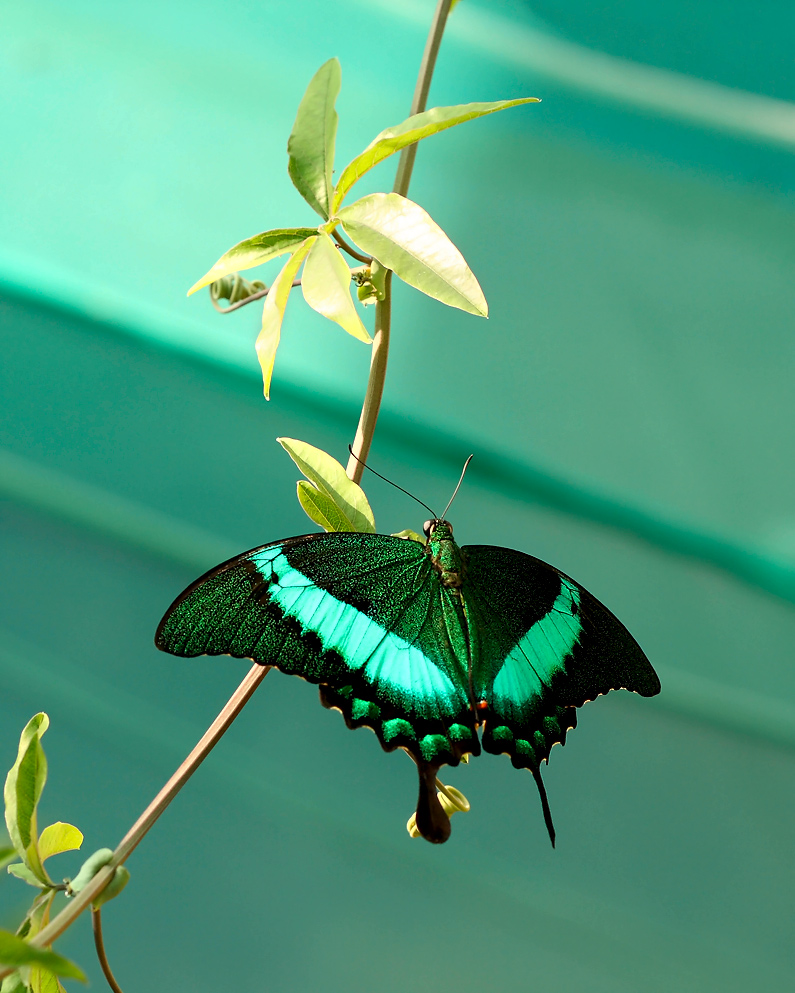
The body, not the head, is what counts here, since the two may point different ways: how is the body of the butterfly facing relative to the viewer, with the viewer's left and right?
facing away from the viewer
